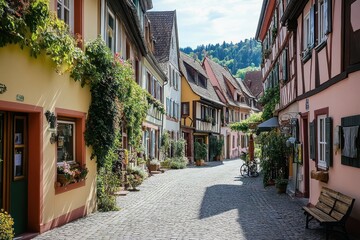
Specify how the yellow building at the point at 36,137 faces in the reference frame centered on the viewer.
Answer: facing the viewer and to the right of the viewer

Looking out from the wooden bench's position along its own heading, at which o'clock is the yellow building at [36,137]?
The yellow building is roughly at 1 o'clock from the wooden bench.

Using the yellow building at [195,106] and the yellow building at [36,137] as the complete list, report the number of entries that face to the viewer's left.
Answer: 0

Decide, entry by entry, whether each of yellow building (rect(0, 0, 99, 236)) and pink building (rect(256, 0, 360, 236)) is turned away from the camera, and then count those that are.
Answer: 0

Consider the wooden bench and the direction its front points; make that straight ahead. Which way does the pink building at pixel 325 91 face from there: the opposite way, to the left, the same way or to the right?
the same way

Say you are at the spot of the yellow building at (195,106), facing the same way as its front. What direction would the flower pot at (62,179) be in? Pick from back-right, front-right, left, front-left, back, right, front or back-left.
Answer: front-right

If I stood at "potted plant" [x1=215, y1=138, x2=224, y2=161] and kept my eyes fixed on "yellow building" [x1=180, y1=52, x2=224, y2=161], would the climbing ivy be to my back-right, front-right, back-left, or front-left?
front-left

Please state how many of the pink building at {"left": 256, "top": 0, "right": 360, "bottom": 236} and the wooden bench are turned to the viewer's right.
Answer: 0

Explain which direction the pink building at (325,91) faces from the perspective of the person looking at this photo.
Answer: facing the viewer and to the left of the viewer

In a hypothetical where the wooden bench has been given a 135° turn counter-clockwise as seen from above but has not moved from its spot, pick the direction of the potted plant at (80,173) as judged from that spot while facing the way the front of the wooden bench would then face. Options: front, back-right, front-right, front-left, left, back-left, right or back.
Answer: back

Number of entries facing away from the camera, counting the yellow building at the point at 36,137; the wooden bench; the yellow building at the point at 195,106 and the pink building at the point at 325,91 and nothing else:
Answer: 0

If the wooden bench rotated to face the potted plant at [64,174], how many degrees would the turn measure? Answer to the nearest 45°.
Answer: approximately 45° to its right

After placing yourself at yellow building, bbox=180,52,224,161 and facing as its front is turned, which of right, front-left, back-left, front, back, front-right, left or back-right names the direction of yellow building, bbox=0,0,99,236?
front-right

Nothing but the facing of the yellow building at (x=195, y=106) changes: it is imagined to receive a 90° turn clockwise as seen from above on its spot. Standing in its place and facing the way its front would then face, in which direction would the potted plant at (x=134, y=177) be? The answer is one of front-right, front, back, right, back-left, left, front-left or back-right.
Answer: front-left

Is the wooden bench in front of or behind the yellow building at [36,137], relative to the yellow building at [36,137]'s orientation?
in front
